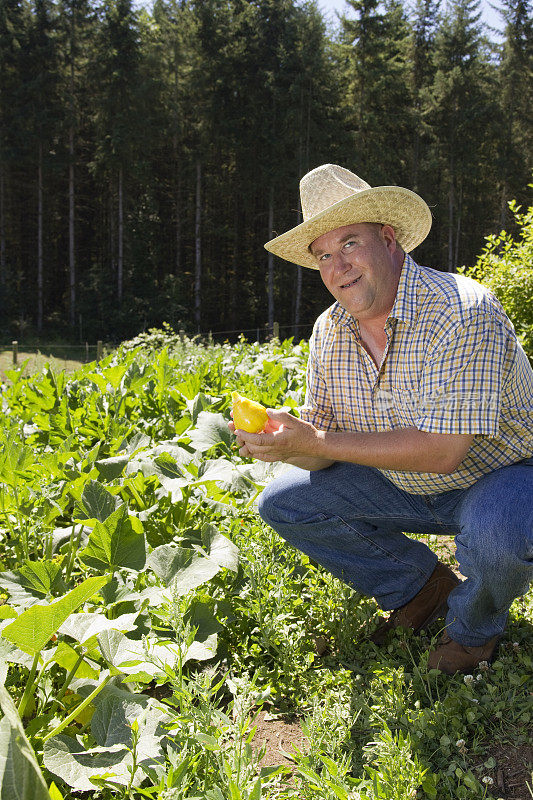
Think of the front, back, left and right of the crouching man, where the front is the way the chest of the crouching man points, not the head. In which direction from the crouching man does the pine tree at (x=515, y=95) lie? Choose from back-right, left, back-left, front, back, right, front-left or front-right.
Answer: back-right

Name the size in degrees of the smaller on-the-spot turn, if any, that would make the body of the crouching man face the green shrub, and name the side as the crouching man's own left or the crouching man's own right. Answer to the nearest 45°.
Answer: approximately 135° to the crouching man's own right

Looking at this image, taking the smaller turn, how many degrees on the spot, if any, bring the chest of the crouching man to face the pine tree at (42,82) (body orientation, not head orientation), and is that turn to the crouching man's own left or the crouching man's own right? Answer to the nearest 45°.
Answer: approximately 90° to the crouching man's own right

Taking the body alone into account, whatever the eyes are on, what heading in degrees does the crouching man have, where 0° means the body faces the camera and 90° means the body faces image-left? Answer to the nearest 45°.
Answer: approximately 45°

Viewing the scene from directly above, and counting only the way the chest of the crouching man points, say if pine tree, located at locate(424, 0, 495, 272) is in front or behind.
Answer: behind

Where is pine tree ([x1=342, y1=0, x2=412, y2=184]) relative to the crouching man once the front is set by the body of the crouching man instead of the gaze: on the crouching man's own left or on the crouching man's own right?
on the crouching man's own right
